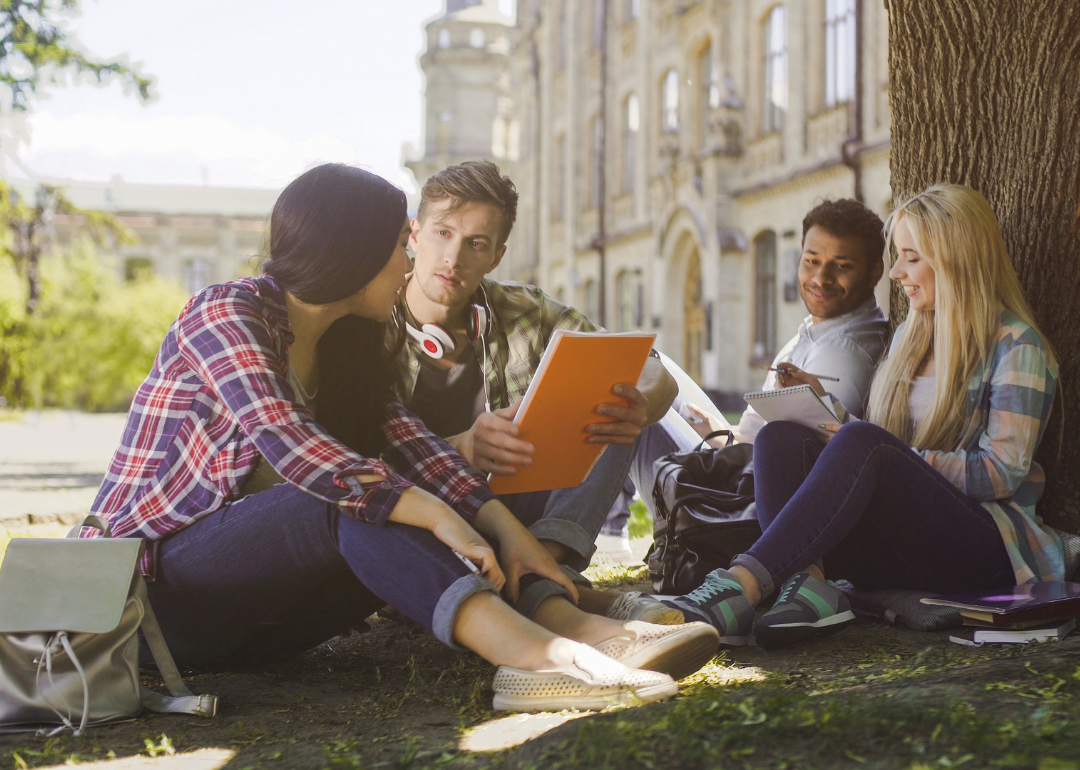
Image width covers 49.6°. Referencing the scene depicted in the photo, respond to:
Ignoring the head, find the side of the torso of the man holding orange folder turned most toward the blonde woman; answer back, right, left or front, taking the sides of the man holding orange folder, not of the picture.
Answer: left

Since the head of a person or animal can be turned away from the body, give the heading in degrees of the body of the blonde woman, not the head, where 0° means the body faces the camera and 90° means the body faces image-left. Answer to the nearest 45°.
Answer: approximately 45°

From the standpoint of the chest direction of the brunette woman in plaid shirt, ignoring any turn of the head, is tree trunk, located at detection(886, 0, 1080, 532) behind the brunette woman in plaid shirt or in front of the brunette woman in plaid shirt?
in front

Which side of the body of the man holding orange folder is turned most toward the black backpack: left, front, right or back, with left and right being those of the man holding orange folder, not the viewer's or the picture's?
left

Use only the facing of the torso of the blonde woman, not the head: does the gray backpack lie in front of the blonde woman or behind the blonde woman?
in front

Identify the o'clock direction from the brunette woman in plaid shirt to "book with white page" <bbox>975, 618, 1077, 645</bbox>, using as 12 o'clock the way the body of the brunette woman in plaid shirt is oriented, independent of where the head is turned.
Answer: The book with white page is roughly at 12 o'clock from the brunette woman in plaid shirt.

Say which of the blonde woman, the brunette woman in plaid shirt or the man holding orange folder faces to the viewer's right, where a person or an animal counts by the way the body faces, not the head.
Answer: the brunette woman in plaid shirt

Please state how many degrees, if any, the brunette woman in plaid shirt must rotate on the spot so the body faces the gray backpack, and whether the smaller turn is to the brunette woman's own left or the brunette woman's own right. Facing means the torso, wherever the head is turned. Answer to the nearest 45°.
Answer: approximately 135° to the brunette woman's own right

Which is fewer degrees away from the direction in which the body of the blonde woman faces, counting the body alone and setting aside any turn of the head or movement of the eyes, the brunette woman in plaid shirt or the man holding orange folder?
the brunette woman in plaid shirt

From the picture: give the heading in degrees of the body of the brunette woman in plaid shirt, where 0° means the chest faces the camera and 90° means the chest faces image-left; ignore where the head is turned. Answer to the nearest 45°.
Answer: approximately 270°

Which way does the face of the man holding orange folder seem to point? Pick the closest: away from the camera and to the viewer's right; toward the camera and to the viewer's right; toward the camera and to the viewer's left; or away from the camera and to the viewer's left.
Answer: toward the camera and to the viewer's left

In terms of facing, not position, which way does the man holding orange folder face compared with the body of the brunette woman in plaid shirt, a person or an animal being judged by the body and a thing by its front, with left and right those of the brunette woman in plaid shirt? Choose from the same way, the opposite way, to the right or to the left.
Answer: to the right

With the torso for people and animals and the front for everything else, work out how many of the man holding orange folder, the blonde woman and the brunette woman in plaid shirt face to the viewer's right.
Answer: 1

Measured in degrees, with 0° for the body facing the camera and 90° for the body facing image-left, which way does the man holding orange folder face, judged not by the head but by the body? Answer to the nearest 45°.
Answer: approximately 0°
